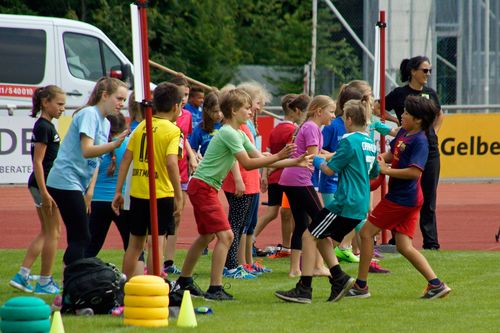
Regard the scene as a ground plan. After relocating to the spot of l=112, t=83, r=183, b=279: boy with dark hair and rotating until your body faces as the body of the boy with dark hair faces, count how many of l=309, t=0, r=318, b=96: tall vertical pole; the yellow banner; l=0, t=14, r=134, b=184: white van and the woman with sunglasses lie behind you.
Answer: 0

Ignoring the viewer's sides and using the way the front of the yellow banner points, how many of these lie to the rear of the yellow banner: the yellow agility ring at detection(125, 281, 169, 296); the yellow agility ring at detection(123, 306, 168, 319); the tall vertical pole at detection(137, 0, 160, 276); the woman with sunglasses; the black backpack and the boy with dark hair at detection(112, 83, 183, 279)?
0

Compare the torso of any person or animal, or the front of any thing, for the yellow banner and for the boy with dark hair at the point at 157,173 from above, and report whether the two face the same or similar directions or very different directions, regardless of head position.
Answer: very different directions

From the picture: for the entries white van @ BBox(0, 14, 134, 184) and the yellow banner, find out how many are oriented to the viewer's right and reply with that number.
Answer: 1

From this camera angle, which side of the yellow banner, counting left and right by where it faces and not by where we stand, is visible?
front

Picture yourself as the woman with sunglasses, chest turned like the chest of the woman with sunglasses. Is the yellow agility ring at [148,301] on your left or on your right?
on your right

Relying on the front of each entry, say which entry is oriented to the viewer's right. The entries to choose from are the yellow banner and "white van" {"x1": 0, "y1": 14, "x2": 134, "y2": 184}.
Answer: the white van

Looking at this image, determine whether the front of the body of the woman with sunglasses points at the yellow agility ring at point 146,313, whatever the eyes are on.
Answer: no

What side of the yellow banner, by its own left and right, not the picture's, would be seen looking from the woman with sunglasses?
front

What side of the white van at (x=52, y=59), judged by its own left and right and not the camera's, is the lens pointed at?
right

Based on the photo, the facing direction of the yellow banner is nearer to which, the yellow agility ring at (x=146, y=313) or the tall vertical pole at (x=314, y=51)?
the yellow agility ring

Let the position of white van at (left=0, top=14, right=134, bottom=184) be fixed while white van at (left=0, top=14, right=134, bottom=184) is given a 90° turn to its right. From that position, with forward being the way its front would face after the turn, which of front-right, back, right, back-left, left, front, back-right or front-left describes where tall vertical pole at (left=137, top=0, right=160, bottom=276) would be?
front

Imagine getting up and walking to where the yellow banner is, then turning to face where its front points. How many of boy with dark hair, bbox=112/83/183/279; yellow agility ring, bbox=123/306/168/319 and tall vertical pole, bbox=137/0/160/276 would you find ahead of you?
3

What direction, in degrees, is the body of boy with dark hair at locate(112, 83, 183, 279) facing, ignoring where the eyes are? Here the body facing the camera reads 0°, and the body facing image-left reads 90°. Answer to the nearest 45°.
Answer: approximately 225°

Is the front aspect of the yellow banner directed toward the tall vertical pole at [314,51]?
no

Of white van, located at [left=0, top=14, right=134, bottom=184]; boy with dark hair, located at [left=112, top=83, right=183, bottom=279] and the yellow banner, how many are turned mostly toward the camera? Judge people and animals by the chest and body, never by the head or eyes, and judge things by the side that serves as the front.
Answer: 1

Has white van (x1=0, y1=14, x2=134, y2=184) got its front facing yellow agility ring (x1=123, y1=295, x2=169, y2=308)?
no

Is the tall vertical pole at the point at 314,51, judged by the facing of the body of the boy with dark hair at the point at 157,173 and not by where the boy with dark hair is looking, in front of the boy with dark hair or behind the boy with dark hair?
in front
